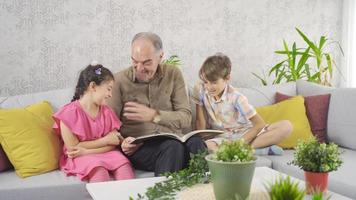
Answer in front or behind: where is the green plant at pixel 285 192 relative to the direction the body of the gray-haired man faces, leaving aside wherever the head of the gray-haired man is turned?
in front

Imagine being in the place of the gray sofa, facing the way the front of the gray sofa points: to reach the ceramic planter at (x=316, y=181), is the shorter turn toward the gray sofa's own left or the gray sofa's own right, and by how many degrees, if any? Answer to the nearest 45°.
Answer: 0° — it already faces it

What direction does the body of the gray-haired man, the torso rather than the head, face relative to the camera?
toward the camera

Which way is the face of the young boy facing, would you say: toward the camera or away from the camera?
toward the camera

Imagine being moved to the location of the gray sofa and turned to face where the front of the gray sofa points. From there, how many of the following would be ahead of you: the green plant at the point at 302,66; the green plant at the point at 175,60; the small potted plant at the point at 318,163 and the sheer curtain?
1

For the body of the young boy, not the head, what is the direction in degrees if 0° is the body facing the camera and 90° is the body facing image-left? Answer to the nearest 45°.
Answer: approximately 45°

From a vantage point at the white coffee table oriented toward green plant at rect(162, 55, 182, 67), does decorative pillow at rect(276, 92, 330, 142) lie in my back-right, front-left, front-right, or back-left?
front-right

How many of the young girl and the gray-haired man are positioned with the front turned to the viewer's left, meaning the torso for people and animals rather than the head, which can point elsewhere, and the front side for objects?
0

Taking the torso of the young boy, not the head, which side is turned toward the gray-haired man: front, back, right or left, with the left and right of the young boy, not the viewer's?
right

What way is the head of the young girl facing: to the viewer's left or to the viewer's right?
to the viewer's right

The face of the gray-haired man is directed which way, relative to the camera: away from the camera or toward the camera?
toward the camera

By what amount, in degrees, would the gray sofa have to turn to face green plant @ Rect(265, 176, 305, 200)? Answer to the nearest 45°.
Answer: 0° — it already faces it

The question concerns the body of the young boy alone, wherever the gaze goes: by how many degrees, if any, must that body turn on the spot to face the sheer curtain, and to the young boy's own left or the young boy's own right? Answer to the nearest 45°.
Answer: approximately 180°

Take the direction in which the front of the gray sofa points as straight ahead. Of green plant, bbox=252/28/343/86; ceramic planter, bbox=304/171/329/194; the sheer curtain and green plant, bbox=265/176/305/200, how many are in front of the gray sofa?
2

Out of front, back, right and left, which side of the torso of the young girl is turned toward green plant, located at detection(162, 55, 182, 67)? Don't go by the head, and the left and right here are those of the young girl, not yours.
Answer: left

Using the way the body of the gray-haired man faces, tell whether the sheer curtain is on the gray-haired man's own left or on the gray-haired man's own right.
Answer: on the gray-haired man's own left
